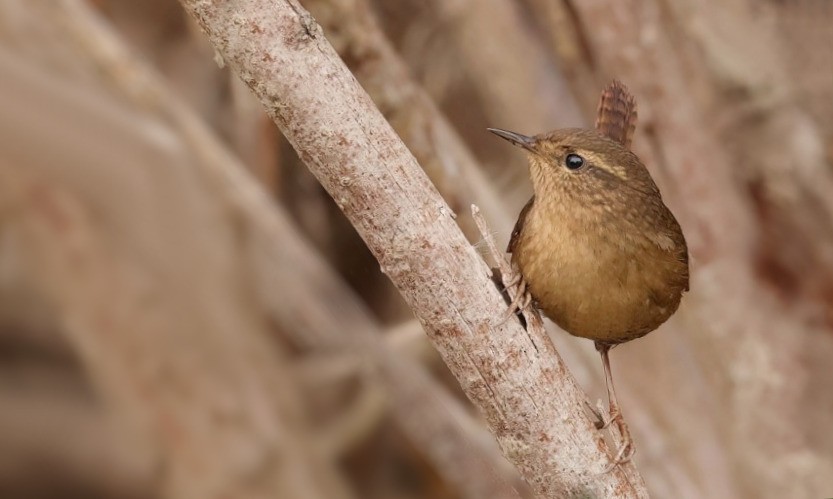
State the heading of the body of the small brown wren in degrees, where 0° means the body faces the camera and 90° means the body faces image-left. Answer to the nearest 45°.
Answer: approximately 45°

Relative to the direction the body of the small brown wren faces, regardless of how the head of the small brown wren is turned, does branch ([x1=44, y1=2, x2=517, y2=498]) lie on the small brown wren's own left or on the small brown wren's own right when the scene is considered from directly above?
on the small brown wren's own right
